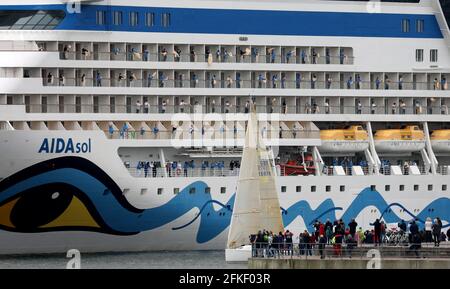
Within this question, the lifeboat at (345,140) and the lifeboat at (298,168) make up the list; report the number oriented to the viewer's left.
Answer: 2

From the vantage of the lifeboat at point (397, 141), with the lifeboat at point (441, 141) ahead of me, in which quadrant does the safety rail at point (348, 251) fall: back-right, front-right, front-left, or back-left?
back-right

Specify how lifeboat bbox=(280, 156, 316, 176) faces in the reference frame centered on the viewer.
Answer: facing to the left of the viewer

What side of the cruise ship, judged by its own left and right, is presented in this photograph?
left

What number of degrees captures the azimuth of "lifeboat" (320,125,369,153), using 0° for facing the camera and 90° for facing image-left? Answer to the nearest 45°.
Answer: approximately 90°

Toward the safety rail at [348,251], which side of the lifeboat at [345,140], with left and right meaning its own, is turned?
left

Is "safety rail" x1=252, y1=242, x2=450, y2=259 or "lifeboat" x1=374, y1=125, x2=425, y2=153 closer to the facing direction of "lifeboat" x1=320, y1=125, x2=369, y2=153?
the safety rail
